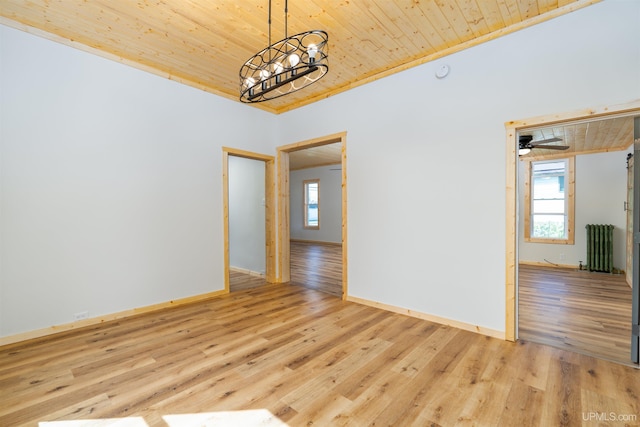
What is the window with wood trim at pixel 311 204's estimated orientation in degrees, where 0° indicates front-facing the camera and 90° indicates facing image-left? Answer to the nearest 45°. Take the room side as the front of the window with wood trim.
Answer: approximately 45°

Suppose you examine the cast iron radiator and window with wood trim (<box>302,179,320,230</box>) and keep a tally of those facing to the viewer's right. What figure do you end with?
0

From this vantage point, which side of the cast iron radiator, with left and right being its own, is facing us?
front

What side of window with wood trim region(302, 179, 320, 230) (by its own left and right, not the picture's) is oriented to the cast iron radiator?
left

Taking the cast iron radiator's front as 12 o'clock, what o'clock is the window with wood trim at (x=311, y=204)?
The window with wood trim is roughly at 3 o'clock from the cast iron radiator.

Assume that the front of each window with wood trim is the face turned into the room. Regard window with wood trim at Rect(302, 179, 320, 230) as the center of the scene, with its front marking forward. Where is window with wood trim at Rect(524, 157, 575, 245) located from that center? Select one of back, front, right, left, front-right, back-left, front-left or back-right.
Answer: left
